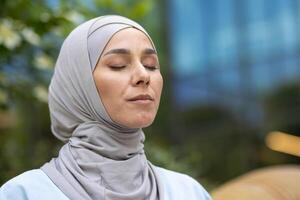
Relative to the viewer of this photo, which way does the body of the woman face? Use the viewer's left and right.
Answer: facing the viewer and to the right of the viewer
